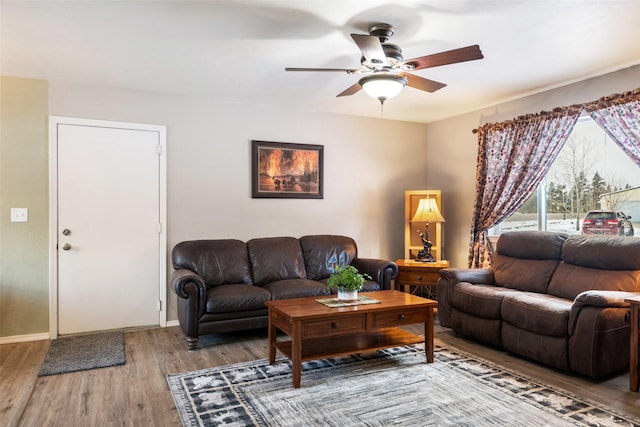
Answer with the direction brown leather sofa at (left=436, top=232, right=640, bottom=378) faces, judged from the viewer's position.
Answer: facing the viewer and to the left of the viewer

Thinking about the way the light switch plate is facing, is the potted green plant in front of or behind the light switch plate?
in front

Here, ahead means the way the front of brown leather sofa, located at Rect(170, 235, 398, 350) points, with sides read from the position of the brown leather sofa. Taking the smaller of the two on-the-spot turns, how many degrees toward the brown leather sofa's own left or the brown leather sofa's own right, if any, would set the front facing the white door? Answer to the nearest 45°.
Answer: approximately 135° to the brown leather sofa's own right

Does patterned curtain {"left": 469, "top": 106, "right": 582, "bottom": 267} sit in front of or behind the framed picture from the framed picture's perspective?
in front

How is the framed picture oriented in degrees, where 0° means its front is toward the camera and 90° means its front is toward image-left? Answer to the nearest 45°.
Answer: approximately 315°

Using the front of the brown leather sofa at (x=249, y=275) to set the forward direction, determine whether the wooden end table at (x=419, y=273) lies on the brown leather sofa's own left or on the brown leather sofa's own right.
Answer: on the brown leather sofa's own left

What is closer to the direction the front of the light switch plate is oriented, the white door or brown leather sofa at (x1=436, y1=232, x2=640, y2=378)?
the brown leather sofa

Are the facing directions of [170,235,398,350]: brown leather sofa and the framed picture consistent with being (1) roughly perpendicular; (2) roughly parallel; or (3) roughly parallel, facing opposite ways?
roughly parallel

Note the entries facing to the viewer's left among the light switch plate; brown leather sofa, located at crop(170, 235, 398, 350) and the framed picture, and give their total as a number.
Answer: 0
